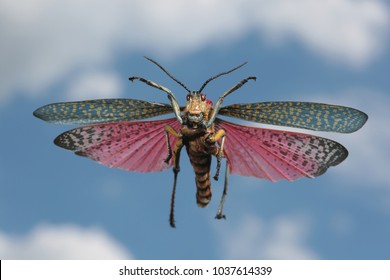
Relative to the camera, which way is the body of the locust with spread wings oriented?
toward the camera
